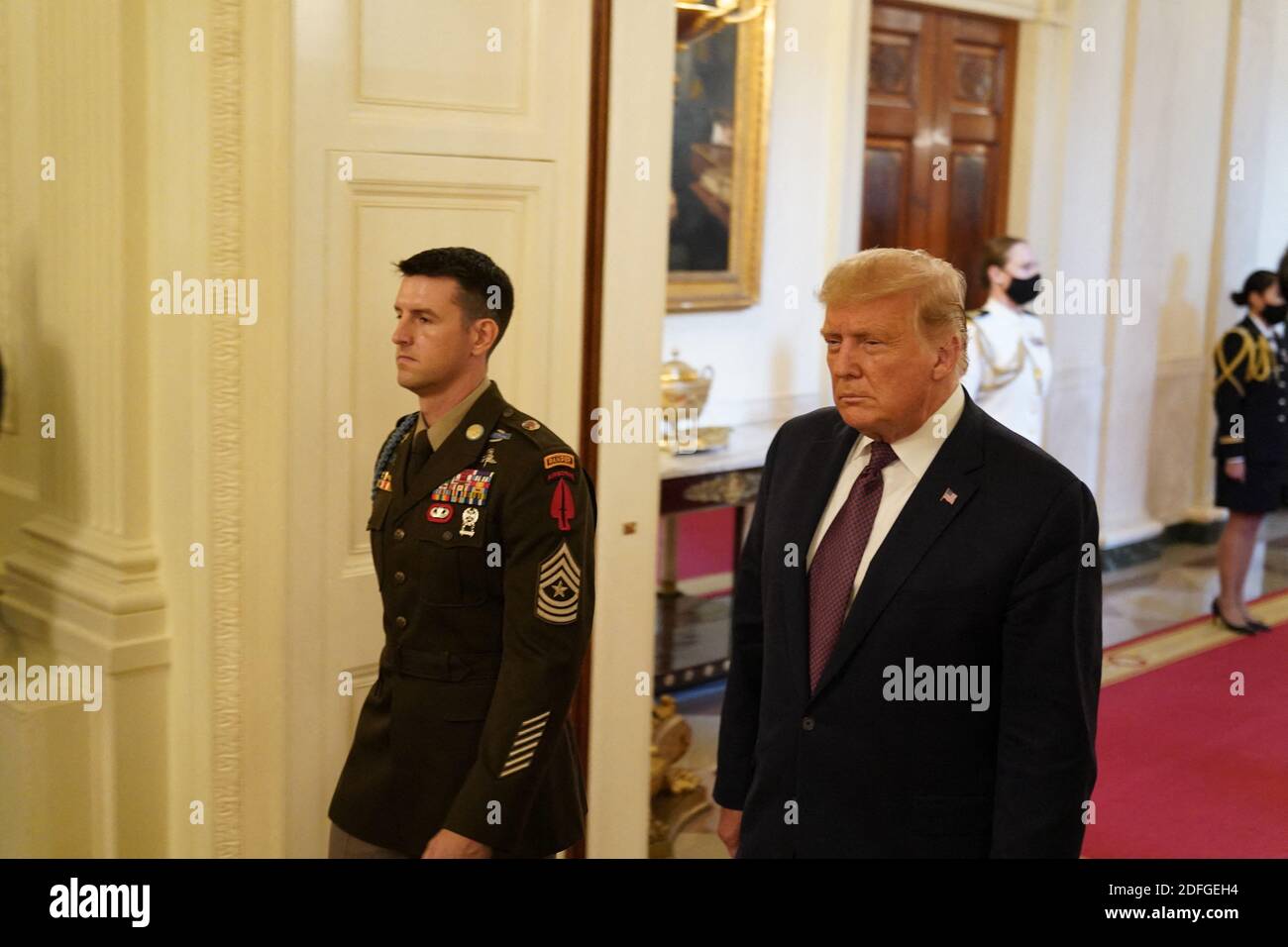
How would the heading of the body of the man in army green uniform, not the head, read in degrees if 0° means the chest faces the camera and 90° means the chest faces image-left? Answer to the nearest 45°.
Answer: approximately 45°

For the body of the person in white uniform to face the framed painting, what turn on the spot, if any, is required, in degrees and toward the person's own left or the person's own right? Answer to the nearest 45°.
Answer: approximately 135° to the person's own right

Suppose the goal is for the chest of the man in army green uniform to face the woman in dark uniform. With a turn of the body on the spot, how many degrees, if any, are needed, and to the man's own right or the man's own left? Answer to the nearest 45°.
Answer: approximately 180°

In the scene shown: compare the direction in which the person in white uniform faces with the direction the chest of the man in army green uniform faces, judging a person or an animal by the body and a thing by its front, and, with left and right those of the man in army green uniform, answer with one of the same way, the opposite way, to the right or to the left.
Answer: to the left

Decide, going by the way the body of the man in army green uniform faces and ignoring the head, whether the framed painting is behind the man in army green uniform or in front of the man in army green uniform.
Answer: behind

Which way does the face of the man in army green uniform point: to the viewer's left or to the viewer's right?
to the viewer's left

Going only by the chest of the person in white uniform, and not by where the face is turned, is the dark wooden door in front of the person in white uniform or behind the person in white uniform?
behind

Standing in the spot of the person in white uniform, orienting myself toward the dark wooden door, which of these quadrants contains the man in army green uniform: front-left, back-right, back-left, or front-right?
back-left

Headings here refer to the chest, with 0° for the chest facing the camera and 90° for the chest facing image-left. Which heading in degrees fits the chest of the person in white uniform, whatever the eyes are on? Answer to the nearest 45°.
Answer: approximately 315°

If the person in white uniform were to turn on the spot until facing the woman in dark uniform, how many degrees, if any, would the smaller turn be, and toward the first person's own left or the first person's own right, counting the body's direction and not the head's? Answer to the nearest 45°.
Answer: approximately 90° to the first person's own left
